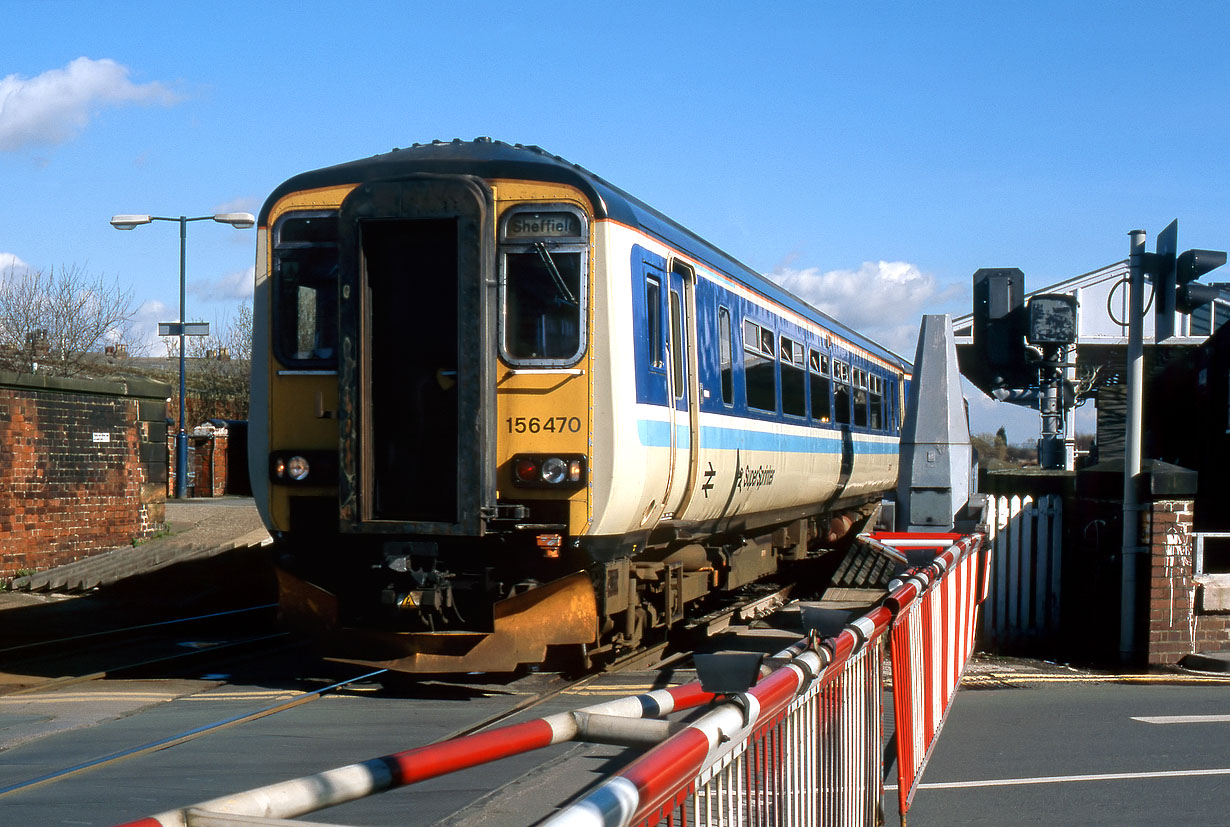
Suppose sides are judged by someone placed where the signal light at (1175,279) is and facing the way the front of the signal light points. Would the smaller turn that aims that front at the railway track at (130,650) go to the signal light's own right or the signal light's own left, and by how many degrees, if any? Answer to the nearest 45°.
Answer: approximately 180°

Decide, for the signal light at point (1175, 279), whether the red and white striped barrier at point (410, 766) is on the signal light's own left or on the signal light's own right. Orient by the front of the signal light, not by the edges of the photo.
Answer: on the signal light's own right

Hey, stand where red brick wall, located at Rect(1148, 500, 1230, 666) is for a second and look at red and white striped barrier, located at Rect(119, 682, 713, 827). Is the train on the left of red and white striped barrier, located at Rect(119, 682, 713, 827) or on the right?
right

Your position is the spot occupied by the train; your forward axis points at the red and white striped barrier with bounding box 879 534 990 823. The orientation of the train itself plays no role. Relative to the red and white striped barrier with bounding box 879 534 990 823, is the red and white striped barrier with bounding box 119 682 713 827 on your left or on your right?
right

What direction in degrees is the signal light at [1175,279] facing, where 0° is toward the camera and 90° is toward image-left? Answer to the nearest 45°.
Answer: approximately 270°

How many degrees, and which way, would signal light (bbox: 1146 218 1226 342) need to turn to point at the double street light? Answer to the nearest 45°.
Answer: approximately 135° to its left
